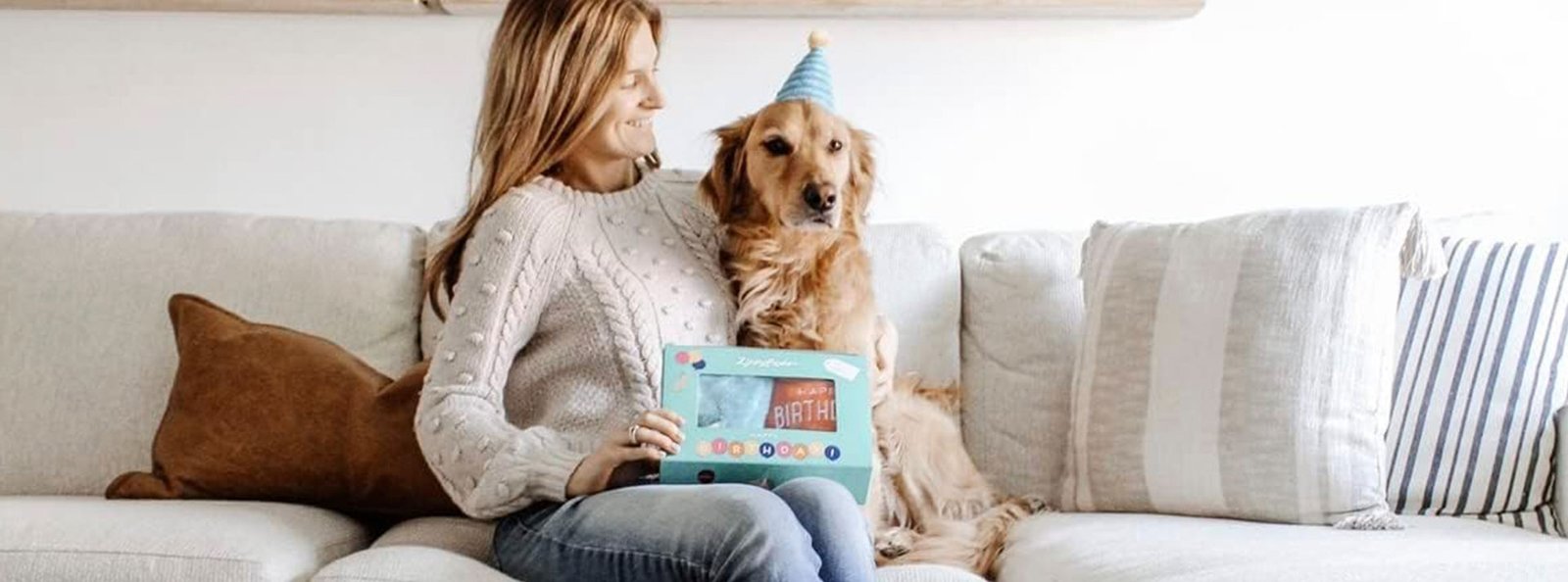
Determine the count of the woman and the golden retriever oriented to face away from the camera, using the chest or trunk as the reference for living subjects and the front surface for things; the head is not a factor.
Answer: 0

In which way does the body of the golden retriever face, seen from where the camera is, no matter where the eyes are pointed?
toward the camera

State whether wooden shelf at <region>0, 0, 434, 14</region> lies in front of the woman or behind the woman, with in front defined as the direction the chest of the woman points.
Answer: behind

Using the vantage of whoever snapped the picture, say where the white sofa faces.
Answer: facing the viewer

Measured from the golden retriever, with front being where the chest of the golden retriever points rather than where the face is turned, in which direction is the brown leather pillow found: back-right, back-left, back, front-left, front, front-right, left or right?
right

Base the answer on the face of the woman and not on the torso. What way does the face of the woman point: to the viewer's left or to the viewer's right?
to the viewer's right

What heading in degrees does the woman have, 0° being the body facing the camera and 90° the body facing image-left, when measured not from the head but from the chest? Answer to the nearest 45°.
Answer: approximately 315°

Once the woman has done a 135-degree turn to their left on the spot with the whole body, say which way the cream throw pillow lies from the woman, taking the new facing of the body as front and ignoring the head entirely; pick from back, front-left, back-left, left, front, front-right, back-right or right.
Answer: right

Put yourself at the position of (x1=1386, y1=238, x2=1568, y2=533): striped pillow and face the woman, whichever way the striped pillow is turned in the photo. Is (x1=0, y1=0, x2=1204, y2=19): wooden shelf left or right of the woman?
right
